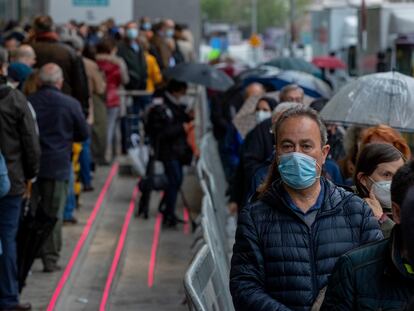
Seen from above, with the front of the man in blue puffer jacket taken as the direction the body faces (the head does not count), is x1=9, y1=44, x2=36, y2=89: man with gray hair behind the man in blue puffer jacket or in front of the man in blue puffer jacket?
behind

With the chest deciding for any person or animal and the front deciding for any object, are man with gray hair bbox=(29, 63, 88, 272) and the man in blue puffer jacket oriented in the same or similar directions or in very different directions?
very different directions

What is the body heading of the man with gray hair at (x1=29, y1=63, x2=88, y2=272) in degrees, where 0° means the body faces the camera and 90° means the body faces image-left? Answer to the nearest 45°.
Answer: approximately 180°

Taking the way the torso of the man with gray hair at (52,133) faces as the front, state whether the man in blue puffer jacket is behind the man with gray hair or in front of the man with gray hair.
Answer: behind

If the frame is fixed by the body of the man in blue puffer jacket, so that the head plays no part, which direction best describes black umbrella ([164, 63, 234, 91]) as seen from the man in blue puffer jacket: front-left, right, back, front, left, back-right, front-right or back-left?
back

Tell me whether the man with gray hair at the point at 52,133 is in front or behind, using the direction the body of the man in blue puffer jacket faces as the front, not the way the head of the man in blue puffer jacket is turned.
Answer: behind

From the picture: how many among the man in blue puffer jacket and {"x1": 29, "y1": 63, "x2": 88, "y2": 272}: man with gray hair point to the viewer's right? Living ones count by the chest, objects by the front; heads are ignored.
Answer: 0
